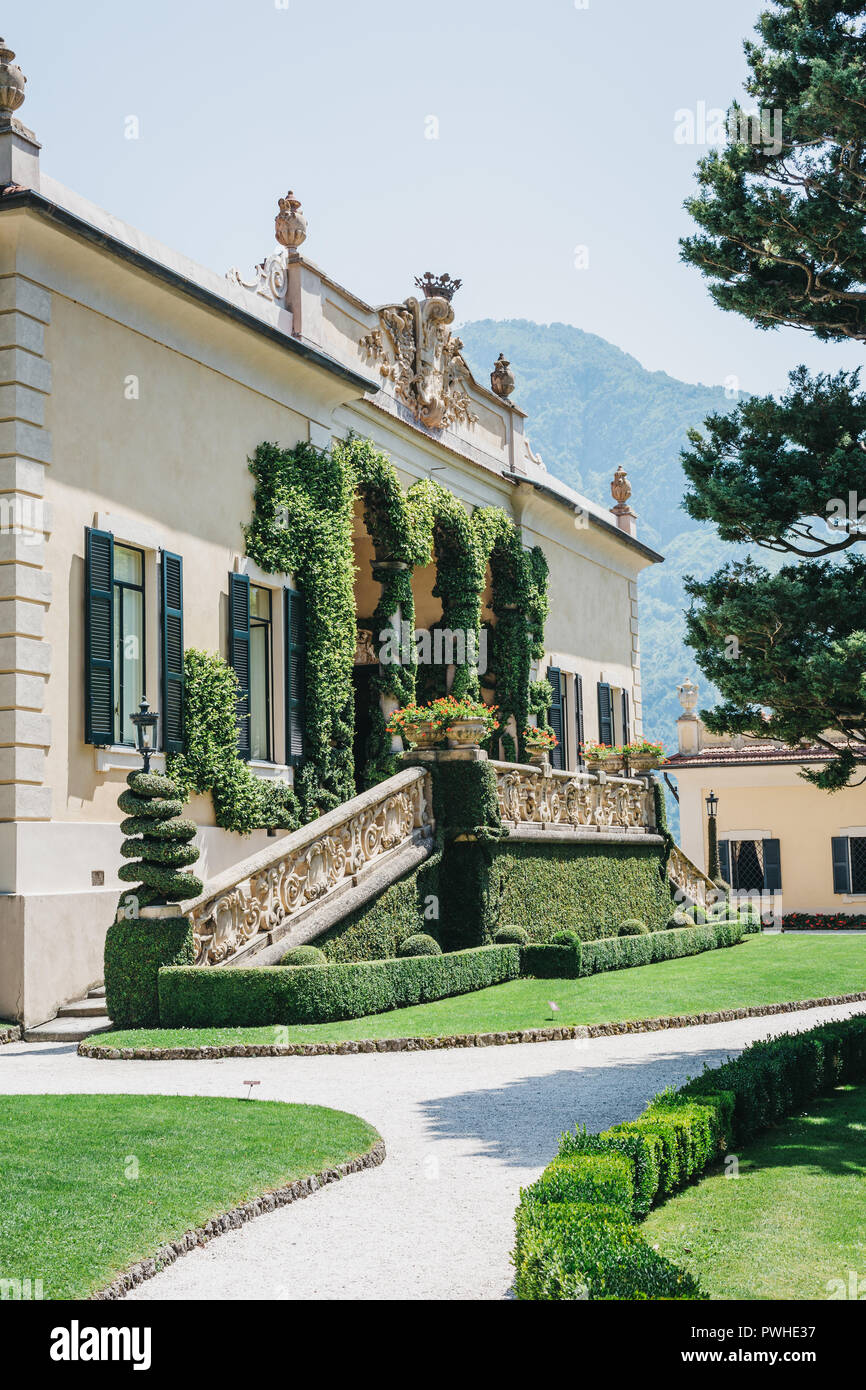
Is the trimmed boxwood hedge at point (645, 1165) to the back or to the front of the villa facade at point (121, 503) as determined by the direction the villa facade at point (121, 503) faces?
to the front

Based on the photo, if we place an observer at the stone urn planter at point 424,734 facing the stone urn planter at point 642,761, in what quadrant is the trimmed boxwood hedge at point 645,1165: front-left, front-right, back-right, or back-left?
back-right

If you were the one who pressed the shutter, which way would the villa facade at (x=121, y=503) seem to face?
facing the viewer and to the right of the viewer

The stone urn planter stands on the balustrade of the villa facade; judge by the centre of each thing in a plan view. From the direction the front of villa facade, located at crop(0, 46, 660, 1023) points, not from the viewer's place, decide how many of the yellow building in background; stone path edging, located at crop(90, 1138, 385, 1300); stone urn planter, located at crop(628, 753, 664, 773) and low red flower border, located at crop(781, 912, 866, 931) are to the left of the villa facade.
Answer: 3

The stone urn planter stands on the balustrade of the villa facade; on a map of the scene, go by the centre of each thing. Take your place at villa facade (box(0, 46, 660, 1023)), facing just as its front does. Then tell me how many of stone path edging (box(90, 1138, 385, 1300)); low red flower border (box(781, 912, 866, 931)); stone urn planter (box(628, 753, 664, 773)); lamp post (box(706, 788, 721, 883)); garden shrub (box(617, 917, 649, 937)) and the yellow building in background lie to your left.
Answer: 5

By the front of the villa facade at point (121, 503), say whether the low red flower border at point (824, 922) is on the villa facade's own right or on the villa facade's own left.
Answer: on the villa facade's own left

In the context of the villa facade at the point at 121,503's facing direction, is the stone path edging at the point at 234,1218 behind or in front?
in front
